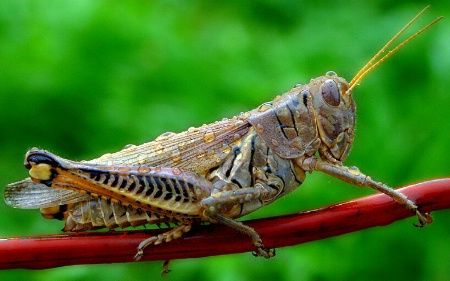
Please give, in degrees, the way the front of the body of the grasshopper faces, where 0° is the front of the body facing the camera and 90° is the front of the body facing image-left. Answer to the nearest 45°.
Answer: approximately 270°
